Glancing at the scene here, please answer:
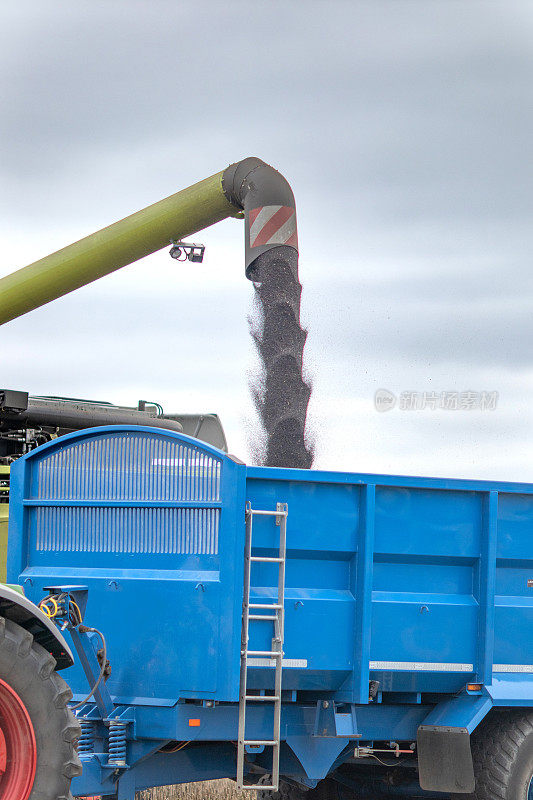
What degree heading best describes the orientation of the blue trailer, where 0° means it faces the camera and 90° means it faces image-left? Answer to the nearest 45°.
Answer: approximately 45°
